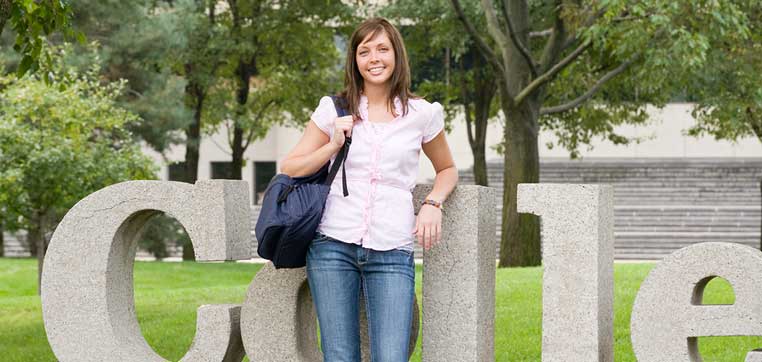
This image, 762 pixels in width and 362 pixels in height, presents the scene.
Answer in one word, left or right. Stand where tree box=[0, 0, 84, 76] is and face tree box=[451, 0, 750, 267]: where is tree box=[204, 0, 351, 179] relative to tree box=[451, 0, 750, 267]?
left

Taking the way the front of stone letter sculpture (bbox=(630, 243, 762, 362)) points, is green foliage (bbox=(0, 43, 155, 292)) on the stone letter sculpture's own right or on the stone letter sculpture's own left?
on the stone letter sculpture's own right

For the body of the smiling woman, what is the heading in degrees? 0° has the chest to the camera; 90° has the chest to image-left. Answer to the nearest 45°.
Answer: approximately 0°

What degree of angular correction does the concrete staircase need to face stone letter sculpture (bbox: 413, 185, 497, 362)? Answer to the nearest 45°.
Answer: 0° — it already faces it

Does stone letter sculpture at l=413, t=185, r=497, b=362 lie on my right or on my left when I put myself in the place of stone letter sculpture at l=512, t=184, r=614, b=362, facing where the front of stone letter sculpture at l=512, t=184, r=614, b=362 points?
on my right

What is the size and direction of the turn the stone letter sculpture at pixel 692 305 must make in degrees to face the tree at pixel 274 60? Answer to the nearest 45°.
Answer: approximately 135° to its right

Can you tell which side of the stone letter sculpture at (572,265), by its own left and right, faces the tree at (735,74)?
back

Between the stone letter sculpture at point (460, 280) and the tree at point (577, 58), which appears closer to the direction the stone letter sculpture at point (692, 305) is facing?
the stone letter sculpture

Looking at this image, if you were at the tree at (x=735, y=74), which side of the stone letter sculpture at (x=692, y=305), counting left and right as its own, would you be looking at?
back
